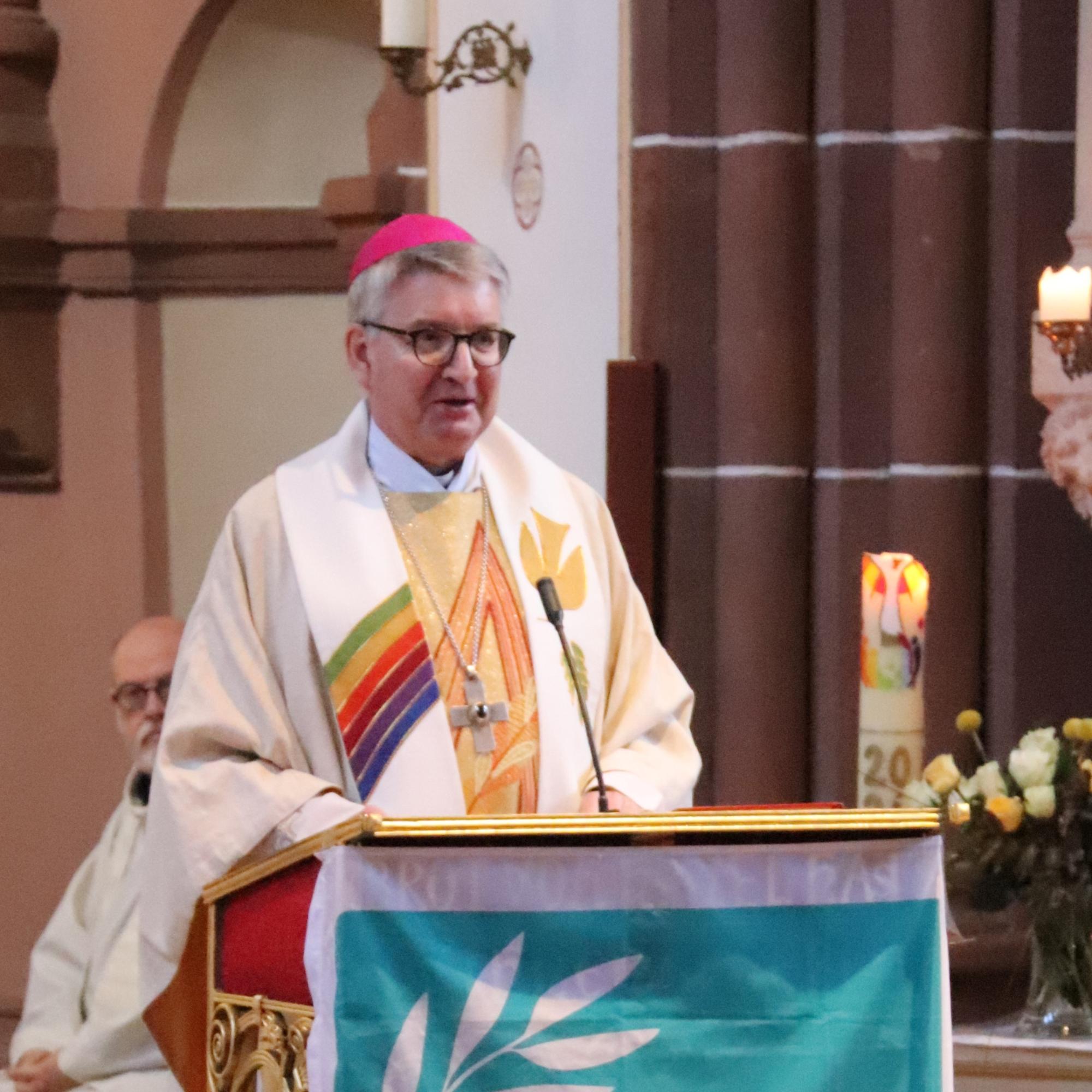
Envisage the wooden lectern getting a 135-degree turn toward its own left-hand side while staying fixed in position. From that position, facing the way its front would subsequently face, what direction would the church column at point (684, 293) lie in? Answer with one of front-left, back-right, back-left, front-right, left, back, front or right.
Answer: front-left

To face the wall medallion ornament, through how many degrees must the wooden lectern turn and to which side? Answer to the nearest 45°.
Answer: approximately 180°

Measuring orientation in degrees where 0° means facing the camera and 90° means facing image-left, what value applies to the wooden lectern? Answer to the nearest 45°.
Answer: approximately 0°

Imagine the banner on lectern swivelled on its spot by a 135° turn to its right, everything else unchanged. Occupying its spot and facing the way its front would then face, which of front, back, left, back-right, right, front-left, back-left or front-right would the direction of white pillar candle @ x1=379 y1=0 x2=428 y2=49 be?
front-right

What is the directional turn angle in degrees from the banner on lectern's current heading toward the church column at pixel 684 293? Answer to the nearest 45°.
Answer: approximately 180°

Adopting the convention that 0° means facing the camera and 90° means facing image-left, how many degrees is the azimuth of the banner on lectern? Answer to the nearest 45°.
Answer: approximately 0°

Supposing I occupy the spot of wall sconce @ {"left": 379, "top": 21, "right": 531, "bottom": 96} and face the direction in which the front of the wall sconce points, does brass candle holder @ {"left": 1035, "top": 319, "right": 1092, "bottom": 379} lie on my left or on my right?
on my left

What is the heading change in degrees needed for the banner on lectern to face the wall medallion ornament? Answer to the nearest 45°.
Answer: approximately 180°

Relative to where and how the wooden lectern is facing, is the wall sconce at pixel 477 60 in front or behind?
behind
